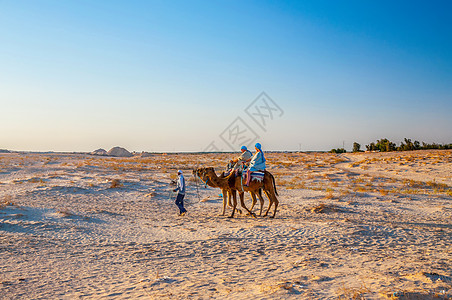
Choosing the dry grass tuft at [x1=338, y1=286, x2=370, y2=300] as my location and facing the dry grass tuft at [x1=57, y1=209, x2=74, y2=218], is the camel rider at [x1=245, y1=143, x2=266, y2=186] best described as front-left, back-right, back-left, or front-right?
front-right

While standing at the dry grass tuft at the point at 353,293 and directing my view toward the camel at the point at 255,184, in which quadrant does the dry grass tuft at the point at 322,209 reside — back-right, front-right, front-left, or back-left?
front-right

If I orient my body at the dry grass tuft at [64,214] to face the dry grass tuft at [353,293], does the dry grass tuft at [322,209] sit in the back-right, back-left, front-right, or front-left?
front-left

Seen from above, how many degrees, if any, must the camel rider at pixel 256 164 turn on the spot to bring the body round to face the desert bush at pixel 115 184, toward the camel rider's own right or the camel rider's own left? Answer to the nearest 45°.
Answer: approximately 45° to the camel rider's own right

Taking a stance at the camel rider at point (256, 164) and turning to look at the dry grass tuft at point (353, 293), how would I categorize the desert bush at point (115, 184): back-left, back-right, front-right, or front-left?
back-right

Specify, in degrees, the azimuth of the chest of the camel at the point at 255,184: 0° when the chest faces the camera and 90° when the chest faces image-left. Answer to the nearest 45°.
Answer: approximately 90°

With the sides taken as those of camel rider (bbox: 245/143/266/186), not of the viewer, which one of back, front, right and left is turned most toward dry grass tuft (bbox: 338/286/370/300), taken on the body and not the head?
left

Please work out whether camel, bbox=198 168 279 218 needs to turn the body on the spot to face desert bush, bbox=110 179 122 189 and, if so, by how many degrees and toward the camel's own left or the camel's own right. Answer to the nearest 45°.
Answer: approximately 45° to the camel's own right

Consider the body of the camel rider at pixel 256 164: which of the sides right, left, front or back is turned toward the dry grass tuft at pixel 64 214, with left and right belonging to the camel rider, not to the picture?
front

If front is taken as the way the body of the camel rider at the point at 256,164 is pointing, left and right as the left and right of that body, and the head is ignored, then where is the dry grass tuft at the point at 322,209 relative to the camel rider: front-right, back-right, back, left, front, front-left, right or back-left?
back-right

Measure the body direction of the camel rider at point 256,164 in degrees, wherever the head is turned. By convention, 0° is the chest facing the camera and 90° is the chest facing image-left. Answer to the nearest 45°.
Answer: approximately 90°

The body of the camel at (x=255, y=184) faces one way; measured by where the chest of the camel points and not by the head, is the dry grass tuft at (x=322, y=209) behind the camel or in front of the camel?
behind

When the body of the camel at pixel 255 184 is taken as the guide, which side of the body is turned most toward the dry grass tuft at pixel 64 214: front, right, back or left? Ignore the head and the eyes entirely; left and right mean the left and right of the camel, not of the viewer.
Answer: front
